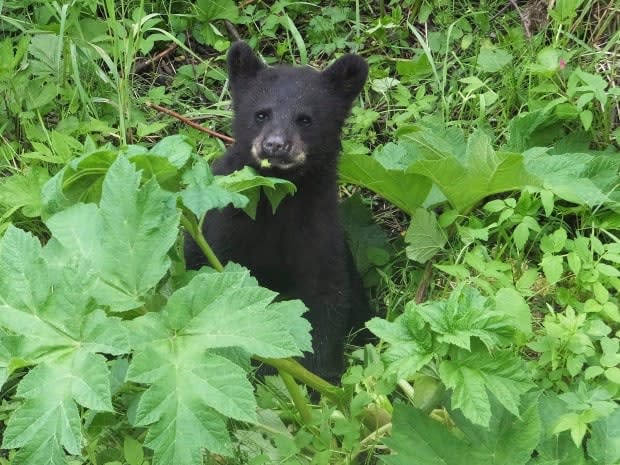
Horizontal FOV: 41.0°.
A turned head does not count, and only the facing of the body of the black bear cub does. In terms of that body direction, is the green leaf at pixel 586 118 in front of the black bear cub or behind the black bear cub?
behind

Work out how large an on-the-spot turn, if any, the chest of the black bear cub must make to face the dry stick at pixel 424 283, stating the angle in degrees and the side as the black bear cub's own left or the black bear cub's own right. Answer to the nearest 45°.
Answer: approximately 135° to the black bear cub's own left

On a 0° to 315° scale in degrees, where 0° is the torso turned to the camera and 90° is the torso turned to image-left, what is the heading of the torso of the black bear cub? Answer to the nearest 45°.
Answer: approximately 45°

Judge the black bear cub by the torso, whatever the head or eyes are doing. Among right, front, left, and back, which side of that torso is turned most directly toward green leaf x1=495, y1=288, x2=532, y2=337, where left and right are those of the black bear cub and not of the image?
left

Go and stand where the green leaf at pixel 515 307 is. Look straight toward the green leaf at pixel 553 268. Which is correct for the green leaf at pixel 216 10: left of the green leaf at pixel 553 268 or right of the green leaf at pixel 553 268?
left

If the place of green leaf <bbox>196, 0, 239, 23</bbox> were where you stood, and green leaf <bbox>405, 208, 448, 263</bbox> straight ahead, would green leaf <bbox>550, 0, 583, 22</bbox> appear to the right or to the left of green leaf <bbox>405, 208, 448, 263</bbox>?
left

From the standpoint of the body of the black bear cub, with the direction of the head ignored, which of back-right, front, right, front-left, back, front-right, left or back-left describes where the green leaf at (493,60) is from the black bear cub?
back

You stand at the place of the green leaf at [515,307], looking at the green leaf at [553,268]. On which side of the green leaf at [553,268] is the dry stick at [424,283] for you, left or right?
left
